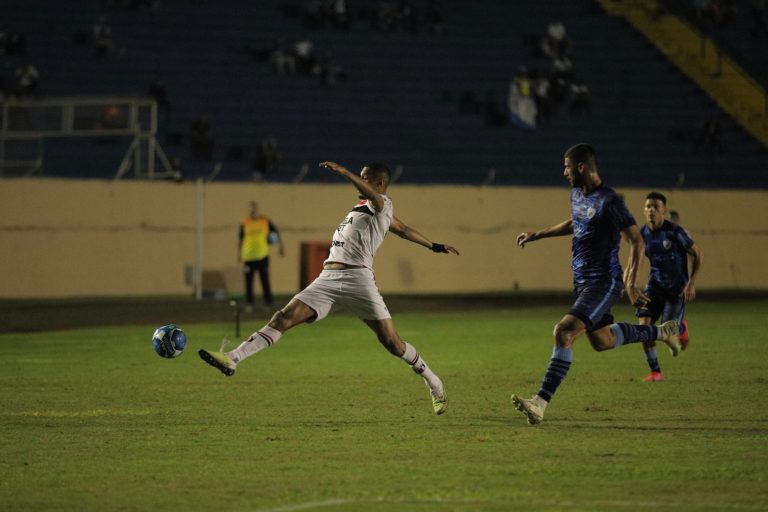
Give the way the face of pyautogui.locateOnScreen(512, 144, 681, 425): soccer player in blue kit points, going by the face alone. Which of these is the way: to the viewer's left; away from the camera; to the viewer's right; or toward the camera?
to the viewer's left

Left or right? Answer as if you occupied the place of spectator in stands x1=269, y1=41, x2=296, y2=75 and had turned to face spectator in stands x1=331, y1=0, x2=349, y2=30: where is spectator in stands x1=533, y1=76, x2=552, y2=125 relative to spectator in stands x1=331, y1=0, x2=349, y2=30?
right

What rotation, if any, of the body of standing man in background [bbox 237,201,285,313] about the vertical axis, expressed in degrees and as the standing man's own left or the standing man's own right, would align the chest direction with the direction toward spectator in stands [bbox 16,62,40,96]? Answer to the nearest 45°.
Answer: approximately 135° to the standing man's own right

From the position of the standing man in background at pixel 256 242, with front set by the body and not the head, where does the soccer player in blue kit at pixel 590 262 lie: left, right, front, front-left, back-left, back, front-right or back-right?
front

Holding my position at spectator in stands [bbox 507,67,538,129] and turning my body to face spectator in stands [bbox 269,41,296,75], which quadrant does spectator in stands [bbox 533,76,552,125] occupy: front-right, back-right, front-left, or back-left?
back-right

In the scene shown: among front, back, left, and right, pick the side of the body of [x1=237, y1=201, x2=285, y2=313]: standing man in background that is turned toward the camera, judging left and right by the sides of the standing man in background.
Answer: front

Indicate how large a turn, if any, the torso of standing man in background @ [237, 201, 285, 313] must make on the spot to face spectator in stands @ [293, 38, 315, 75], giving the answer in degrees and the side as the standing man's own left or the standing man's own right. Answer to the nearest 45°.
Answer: approximately 180°

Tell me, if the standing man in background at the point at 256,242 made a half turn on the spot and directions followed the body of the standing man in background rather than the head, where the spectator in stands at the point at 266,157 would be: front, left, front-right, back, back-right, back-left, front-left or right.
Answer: front

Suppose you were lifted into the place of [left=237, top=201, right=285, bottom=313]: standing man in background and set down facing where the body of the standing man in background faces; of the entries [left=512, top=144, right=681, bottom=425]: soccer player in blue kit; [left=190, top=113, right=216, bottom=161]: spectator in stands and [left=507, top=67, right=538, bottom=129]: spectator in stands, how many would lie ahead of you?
1

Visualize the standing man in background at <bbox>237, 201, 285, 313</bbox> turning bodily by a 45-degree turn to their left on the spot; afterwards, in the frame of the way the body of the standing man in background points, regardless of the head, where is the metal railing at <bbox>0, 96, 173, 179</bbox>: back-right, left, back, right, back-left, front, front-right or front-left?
back

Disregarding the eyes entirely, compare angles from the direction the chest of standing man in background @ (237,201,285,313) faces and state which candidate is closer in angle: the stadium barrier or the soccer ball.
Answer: the soccer ball

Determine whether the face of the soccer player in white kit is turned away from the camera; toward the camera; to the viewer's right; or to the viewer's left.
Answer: to the viewer's left

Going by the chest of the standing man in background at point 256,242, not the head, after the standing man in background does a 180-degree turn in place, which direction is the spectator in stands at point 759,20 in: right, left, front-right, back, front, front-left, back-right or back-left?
front-right

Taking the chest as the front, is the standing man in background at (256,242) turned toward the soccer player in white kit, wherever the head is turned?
yes

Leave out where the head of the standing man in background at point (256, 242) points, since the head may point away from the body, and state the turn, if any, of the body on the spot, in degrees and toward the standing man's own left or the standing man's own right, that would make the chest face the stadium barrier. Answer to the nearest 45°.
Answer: approximately 180°

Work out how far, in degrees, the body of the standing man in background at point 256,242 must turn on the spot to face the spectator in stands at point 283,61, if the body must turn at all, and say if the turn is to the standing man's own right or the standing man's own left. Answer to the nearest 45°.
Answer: approximately 180°

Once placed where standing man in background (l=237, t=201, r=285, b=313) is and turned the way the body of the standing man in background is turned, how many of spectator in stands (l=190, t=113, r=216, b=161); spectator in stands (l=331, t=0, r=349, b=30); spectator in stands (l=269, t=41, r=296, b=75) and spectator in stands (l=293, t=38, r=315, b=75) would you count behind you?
4

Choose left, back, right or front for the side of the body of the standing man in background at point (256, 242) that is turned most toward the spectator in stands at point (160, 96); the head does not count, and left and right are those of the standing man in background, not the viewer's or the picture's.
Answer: back
